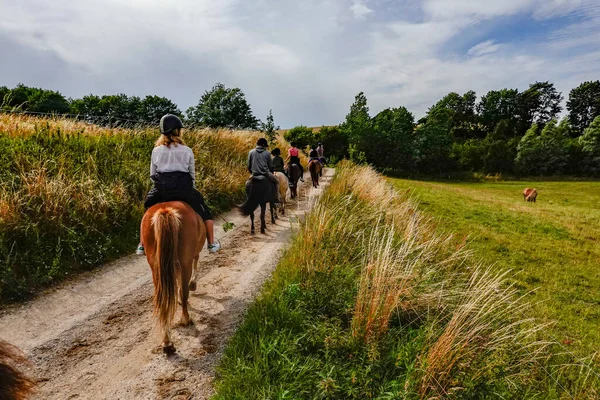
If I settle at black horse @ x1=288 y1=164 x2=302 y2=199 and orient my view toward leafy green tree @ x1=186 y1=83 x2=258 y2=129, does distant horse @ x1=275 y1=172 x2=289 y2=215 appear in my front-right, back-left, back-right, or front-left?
back-left

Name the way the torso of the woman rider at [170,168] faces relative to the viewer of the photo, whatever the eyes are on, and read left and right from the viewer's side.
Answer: facing away from the viewer

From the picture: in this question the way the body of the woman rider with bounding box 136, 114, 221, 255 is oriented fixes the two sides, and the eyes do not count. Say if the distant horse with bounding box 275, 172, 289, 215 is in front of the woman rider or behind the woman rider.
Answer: in front

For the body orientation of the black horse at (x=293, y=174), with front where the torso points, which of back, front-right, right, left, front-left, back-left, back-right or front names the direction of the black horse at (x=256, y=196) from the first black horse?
back

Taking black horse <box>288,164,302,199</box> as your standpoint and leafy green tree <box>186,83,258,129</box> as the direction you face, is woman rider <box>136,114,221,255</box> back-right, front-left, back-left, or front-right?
back-left

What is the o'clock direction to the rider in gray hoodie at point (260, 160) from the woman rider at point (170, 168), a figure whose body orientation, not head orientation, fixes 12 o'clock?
The rider in gray hoodie is roughly at 1 o'clock from the woman rider.

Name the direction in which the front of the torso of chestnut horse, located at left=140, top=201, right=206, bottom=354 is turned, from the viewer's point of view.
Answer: away from the camera

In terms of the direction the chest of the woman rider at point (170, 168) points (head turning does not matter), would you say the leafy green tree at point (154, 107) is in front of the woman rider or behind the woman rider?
in front

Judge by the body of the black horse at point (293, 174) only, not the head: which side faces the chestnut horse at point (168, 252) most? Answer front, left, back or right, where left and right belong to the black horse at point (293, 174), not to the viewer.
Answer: back

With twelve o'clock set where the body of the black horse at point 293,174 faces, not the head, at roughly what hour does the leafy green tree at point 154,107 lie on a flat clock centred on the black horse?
The leafy green tree is roughly at 11 o'clock from the black horse.

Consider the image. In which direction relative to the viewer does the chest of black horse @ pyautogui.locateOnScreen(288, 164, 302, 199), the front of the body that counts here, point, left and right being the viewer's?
facing away from the viewer
